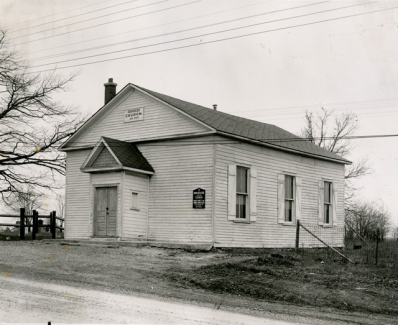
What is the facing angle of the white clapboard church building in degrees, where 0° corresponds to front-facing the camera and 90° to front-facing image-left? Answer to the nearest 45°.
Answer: approximately 45°

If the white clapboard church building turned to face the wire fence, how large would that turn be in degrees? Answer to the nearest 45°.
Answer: approximately 135° to its left
